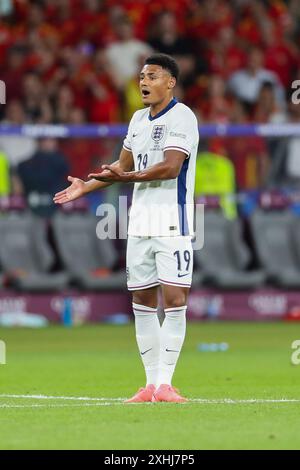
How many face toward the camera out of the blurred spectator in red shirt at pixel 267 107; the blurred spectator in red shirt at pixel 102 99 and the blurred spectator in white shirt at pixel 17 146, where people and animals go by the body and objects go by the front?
3

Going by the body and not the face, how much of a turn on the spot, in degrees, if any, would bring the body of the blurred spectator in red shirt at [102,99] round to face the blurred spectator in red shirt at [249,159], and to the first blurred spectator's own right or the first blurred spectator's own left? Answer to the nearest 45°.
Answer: approximately 45° to the first blurred spectator's own left

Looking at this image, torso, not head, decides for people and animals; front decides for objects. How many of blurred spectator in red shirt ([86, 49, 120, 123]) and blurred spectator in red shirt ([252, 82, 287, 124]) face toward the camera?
2

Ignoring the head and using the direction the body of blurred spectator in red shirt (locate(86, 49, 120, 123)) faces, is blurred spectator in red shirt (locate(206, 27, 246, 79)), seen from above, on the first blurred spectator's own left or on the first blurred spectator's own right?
on the first blurred spectator's own left

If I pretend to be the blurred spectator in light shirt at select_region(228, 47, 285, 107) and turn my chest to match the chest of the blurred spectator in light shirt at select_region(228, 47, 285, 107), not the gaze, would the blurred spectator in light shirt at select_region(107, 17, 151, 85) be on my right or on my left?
on my right

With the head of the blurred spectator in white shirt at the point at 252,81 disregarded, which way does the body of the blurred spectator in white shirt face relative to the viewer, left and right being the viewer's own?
facing the viewer

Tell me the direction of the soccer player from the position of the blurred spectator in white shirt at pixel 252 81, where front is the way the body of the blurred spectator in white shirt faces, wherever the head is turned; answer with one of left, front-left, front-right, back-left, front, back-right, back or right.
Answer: front

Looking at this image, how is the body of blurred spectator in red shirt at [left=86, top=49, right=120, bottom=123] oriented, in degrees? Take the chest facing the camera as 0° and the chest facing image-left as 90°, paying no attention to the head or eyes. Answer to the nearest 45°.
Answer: approximately 0°

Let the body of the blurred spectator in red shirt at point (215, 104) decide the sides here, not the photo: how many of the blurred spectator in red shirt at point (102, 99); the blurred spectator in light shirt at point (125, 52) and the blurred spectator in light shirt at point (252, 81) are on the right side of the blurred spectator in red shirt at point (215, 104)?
2

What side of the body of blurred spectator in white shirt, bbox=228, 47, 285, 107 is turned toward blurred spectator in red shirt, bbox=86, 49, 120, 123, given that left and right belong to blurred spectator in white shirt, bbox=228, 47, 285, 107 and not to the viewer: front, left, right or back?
right

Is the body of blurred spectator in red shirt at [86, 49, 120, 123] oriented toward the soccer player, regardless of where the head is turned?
yes

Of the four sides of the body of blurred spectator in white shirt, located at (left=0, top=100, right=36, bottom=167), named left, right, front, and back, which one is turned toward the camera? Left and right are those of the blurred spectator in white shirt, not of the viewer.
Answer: front

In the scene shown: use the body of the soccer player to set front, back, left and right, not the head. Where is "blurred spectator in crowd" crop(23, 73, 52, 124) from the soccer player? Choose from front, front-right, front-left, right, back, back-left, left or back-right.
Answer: back-right

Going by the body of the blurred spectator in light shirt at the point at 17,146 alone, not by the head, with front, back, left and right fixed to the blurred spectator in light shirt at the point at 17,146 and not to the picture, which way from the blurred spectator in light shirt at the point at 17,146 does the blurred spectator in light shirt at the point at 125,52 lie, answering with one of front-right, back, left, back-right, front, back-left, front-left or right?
back-left

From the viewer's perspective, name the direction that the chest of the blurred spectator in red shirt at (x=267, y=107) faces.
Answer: toward the camera
